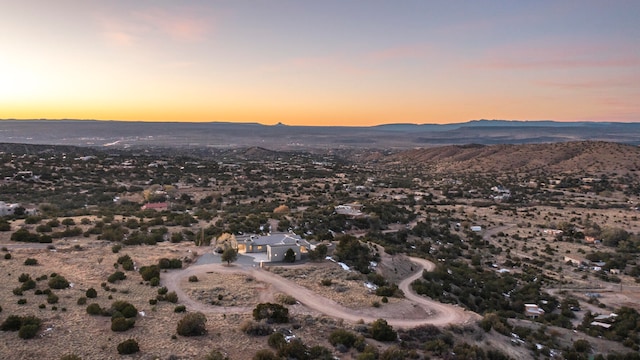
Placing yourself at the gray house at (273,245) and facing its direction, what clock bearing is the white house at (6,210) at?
the white house at (6,210) is roughly at 4 o'clock from the gray house at (273,245).

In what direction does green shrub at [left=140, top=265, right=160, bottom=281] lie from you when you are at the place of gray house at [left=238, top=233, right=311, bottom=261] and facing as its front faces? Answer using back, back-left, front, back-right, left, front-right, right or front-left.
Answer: front-right

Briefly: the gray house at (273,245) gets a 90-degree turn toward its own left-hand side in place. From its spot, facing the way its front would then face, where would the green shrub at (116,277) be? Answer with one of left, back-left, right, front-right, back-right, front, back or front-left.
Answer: back-right

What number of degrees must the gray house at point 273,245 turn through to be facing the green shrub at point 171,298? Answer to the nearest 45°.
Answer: approximately 45° to its right

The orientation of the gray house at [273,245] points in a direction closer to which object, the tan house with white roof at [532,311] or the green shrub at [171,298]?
the green shrub

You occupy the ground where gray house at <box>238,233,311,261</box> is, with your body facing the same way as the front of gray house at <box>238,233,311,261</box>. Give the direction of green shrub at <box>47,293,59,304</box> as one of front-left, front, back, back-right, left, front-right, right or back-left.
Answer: front-right

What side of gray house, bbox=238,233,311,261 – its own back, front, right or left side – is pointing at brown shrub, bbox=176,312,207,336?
front

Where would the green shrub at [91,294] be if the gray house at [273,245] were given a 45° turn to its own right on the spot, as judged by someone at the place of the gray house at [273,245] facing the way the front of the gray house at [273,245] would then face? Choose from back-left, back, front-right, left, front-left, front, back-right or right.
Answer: front

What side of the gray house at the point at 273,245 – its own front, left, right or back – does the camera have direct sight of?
front

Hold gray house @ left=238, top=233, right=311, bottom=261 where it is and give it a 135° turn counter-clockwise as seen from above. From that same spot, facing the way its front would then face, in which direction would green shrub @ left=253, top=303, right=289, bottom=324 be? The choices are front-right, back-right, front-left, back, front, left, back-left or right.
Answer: back-right

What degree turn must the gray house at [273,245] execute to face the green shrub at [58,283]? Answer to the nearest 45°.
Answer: approximately 45° to its right

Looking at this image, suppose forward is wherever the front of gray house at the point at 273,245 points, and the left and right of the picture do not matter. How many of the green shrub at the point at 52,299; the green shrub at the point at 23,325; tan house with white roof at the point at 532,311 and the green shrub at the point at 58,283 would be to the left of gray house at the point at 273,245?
1

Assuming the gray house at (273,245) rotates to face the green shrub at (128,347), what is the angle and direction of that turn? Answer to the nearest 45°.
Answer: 0° — it already faces it
